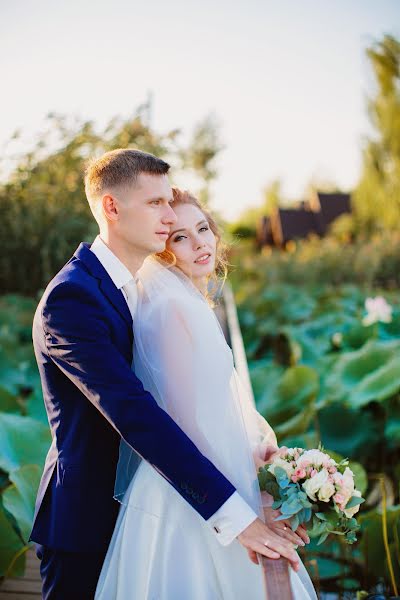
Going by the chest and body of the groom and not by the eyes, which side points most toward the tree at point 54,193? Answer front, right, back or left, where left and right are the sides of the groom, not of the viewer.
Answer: left

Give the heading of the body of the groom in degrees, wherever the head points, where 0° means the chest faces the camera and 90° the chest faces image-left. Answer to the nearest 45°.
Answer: approximately 270°

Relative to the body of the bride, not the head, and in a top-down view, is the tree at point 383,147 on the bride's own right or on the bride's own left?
on the bride's own left

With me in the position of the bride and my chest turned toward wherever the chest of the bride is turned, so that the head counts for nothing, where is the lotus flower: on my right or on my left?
on my left
